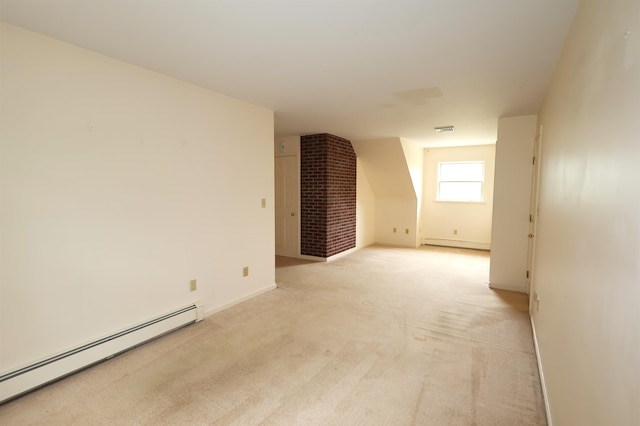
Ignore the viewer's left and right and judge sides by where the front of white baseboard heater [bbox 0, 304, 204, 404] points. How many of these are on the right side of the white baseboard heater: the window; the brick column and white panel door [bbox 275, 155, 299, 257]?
0

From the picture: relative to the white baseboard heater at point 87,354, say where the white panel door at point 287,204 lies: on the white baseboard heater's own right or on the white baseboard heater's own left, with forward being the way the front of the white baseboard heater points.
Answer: on the white baseboard heater's own left

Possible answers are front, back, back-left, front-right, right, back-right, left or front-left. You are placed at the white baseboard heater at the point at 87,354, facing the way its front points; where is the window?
front-left

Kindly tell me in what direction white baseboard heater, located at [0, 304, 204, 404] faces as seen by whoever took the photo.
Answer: facing the viewer and to the right of the viewer

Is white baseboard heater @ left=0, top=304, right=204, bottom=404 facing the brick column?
no
